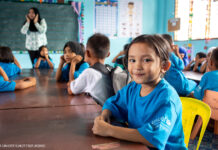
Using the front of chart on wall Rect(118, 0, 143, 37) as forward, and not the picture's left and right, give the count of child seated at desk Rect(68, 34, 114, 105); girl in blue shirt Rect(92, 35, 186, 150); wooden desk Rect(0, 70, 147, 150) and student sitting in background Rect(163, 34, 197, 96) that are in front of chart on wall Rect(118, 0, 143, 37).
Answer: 4

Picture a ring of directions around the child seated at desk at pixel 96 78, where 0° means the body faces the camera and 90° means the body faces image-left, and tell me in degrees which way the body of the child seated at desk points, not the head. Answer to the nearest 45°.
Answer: approximately 135°

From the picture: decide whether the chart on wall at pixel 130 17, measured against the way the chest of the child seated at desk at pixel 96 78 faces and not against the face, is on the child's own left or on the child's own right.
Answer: on the child's own right

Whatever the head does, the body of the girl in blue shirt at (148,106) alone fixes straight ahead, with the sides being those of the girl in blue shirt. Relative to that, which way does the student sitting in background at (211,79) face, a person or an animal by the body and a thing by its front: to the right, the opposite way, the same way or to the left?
to the right

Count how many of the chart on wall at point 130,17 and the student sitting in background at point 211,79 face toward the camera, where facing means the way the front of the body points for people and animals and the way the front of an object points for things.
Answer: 1

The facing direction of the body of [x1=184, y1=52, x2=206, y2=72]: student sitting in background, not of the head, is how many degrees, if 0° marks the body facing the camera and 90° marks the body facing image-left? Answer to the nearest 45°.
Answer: approximately 45°

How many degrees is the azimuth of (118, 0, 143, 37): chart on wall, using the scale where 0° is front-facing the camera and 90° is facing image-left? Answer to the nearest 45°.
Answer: approximately 0°

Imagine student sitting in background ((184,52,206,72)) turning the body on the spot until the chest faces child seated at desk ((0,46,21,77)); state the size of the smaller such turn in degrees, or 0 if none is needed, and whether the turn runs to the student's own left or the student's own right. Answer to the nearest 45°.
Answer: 0° — they already face them

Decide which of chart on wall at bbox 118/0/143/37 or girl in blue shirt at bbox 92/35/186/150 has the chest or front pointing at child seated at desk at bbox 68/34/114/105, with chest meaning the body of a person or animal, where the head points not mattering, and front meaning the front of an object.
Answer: the chart on wall

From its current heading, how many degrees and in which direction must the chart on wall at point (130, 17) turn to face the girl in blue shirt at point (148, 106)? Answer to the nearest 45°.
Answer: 0° — it already faces them

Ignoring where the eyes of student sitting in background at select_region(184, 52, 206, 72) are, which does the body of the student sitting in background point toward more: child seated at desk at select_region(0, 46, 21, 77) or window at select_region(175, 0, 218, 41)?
the child seated at desk
